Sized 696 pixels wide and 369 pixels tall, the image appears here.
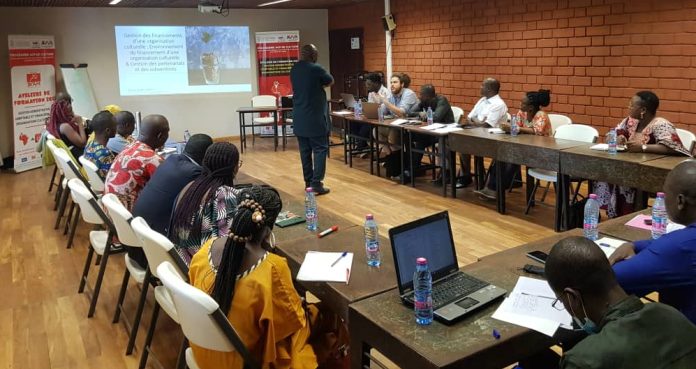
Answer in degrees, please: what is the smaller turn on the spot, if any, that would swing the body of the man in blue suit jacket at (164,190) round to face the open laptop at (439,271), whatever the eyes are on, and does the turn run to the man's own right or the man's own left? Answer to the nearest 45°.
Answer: approximately 90° to the man's own right

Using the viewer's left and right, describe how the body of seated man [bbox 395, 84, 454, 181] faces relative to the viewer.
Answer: facing the viewer and to the left of the viewer

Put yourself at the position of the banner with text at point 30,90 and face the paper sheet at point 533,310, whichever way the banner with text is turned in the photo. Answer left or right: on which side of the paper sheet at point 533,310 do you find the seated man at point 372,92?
left

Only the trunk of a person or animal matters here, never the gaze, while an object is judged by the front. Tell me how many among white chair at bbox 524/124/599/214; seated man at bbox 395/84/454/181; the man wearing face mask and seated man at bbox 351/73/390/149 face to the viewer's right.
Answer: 0

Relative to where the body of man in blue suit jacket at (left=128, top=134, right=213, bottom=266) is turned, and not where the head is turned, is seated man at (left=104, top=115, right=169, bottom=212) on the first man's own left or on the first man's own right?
on the first man's own left

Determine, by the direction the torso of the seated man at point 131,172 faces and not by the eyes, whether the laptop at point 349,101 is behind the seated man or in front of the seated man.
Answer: in front

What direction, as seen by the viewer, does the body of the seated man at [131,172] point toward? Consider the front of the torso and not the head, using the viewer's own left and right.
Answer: facing away from the viewer and to the right of the viewer

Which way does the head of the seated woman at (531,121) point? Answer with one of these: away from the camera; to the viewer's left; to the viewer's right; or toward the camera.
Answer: to the viewer's left

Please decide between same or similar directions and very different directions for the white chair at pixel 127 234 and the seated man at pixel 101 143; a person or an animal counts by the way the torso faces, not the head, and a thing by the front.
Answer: same or similar directions

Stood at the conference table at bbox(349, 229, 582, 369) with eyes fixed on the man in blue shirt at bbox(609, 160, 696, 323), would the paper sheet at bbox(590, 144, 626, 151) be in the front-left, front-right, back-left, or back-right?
front-left

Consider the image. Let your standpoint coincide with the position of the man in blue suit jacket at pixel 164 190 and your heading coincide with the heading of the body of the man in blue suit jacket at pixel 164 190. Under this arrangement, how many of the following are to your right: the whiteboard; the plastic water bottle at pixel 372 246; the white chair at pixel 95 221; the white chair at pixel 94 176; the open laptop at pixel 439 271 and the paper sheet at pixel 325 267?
3

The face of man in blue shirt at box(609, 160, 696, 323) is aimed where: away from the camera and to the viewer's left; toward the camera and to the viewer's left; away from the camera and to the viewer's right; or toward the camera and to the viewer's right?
away from the camera and to the viewer's left

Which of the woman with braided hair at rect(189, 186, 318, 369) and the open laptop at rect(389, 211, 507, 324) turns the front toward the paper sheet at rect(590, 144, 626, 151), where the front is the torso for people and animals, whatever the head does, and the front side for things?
the woman with braided hair

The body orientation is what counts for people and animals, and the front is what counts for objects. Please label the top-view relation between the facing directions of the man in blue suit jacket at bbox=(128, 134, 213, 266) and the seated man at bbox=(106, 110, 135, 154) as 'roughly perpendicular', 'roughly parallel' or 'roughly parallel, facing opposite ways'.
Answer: roughly parallel
